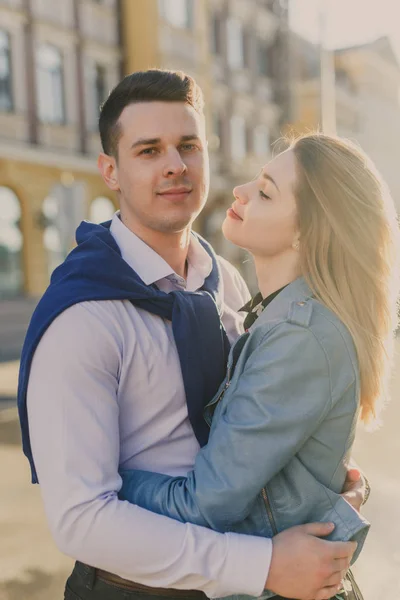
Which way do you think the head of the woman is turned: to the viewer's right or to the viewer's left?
to the viewer's left

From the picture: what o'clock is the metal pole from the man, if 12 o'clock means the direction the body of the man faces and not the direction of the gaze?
The metal pole is roughly at 8 o'clock from the man.

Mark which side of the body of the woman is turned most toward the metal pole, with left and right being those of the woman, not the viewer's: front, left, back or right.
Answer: right

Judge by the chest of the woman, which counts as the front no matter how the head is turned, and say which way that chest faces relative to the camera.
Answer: to the viewer's left

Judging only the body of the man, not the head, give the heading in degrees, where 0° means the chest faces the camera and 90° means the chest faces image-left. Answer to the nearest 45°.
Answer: approximately 315°
